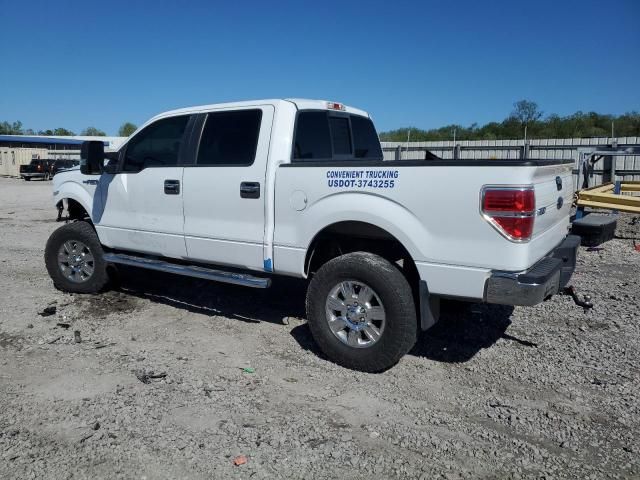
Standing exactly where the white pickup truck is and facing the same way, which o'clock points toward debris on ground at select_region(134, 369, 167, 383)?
The debris on ground is roughly at 10 o'clock from the white pickup truck.

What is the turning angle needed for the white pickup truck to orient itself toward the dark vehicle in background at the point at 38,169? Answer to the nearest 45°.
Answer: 0° — it already faces it

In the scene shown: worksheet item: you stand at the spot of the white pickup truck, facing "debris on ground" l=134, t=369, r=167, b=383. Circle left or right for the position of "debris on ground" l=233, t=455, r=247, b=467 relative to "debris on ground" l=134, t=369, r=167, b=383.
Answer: left

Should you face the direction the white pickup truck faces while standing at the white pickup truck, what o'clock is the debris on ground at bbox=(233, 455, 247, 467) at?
The debris on ground is roughly at 8 o'clock from the white pickup truck.

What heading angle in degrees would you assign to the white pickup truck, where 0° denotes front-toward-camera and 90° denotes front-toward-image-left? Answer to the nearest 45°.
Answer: approximately 135°
